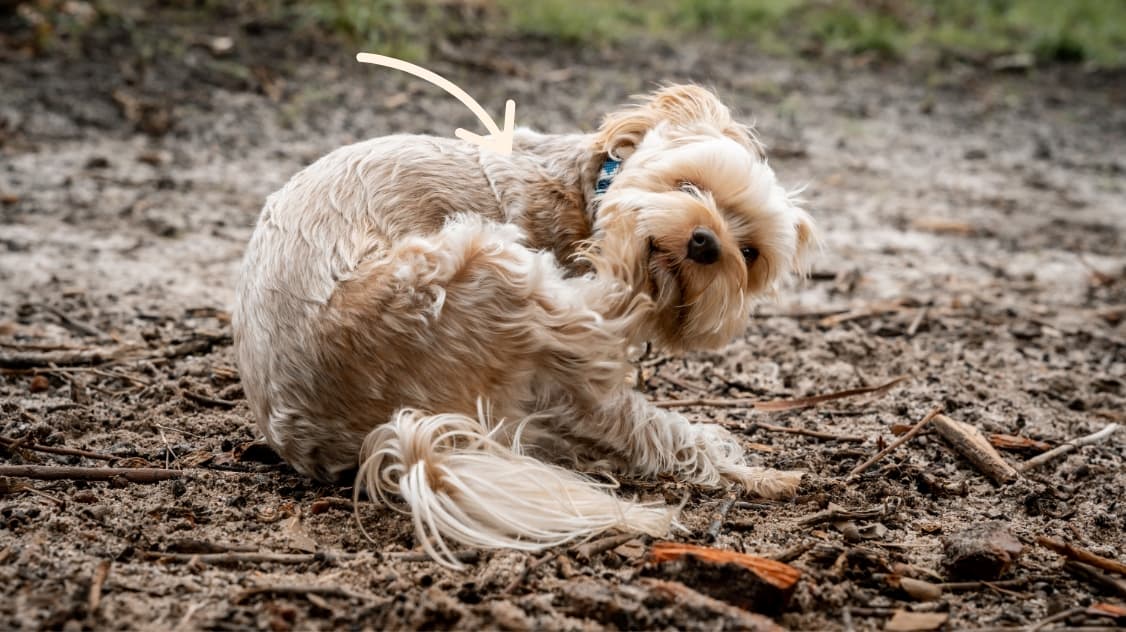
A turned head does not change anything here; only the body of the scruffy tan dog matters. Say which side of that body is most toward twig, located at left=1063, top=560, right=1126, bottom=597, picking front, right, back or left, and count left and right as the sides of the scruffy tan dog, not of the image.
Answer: front

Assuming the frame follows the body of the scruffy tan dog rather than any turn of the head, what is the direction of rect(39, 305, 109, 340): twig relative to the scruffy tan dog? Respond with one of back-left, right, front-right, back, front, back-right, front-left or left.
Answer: back-left

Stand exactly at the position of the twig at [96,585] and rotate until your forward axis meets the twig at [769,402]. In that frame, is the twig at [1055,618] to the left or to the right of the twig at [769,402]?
right

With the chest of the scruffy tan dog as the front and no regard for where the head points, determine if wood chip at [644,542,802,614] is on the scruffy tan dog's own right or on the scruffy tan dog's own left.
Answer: on the scruffy tan dog's own right

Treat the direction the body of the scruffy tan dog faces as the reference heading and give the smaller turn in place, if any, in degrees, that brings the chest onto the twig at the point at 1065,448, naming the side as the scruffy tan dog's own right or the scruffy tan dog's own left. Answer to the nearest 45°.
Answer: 0° — it already faces it

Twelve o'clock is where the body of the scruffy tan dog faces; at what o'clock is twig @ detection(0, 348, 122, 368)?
The twig is roughly at 7 o'clock from the scruffy tan dog.

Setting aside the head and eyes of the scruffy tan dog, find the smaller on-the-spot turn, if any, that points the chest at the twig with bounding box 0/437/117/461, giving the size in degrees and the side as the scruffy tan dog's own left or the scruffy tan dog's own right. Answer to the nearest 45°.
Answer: approximately 180°

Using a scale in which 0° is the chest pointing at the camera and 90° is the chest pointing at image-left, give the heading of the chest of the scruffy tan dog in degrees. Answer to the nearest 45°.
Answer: approximately 270°

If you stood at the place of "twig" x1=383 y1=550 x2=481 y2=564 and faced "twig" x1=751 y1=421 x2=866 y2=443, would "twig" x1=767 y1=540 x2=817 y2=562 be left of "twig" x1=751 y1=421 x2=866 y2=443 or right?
right

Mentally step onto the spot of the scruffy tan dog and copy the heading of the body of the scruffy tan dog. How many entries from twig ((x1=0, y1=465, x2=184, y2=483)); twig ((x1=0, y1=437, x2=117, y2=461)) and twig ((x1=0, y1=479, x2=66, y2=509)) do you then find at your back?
3

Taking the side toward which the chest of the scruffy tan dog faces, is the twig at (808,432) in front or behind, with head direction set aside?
in front

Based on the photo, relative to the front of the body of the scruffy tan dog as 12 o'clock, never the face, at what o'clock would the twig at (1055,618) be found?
The twig is roughly at 1 o'clock from the scruffy tan dog.

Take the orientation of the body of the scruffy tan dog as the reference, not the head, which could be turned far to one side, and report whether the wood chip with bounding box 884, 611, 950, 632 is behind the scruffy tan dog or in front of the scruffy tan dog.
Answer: in front

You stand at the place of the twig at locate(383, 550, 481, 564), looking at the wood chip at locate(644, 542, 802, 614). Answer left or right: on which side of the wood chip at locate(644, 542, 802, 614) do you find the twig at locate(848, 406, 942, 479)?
left
